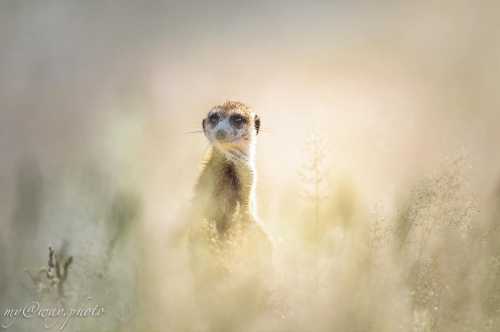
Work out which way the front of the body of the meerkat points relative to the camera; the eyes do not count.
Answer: toward the camera
